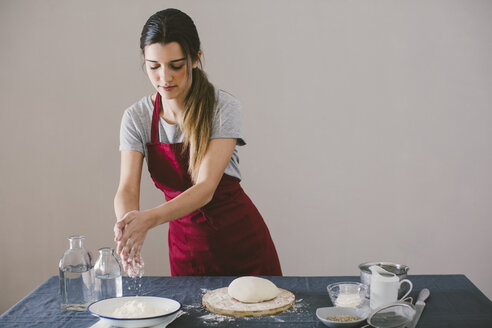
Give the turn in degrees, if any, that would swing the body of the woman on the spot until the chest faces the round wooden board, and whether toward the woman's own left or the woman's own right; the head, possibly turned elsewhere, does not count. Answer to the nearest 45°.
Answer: approximately 45° to the woman's own left

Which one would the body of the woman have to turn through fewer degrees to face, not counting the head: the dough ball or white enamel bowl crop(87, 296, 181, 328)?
the white enamel bowl

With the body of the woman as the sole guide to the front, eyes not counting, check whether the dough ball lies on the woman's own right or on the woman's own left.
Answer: on the woman's own left

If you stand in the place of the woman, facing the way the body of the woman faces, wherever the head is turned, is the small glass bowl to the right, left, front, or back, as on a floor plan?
left

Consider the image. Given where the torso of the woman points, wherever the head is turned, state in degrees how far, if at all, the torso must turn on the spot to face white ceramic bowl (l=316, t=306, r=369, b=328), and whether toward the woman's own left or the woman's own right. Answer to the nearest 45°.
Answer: approximately 90° to the woman's own left

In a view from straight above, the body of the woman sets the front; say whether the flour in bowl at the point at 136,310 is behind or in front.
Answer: in front

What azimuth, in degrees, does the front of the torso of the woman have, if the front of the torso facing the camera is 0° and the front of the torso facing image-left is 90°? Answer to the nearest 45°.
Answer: approximately 45°

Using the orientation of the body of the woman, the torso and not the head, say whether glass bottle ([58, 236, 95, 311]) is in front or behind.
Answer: in front
